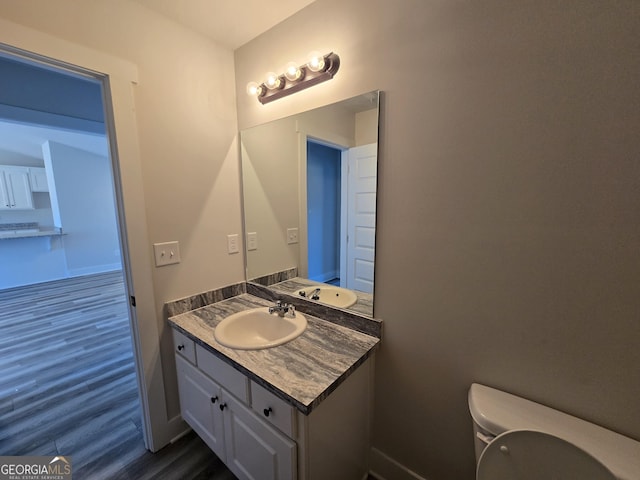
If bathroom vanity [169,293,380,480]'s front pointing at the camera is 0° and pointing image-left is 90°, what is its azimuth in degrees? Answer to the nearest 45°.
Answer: approximately 45°

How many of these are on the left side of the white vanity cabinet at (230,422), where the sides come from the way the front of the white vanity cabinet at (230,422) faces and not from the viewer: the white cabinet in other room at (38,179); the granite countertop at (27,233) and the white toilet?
1

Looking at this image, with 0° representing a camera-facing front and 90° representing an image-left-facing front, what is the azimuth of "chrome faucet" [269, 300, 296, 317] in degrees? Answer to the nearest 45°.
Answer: approximately 45°

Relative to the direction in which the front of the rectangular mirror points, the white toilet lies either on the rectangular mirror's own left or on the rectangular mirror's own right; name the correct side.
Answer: on the rectangular mirror's own left
